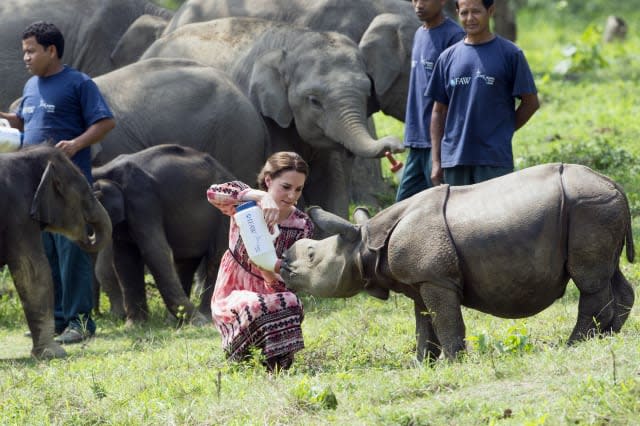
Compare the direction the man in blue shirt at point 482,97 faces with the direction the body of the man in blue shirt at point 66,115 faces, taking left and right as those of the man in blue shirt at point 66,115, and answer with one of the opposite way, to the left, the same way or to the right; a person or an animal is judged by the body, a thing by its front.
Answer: the same way

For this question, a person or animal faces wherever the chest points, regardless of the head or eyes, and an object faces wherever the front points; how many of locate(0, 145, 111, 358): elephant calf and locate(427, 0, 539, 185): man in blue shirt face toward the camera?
1

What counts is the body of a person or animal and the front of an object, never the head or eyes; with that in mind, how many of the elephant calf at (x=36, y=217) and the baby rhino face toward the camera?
0

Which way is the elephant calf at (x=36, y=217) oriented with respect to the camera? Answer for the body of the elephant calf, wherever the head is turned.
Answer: to the viewer's right

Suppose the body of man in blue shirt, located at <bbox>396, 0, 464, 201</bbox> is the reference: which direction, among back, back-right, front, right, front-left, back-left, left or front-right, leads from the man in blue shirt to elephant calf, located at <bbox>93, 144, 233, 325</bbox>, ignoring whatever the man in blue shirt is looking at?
front-right

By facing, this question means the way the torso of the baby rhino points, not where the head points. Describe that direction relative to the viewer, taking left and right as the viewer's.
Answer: facing to the left of the viewer

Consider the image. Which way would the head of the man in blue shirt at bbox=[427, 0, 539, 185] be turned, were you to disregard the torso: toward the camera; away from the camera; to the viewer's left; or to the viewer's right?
toward the camera

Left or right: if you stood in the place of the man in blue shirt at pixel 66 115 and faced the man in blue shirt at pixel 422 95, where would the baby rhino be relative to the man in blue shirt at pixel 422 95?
right

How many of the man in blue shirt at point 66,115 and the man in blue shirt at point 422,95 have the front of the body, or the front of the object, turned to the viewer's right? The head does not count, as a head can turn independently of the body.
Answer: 0

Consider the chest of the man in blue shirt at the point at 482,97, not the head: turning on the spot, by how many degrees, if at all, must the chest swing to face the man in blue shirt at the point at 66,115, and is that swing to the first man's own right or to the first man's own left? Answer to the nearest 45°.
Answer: approximately 90° to the first man's own right

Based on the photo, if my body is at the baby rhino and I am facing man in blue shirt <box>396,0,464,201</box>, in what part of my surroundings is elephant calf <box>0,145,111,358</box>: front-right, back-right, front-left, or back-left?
front-left

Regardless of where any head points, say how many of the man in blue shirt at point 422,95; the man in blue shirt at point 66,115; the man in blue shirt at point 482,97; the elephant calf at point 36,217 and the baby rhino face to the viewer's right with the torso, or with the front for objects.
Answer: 1

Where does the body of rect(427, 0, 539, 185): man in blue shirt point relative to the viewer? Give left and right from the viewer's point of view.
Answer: facing the viewer
